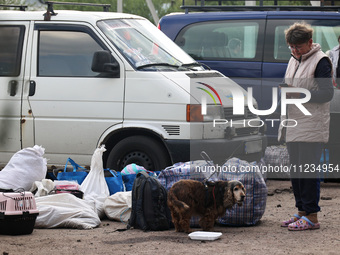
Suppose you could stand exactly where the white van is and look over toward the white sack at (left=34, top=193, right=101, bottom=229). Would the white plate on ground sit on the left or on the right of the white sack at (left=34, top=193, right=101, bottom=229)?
left

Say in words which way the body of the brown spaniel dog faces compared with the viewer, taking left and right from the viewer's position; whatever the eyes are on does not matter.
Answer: facing to the right of the viewer

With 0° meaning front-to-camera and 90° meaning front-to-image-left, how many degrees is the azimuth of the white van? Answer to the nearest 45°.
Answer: approximately 315°

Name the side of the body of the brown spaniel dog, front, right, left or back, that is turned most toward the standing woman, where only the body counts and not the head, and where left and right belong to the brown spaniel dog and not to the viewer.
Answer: front

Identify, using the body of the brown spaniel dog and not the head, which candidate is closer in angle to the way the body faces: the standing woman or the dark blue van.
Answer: the standing woman

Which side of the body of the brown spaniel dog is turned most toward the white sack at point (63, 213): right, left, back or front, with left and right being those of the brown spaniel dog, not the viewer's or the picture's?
back
